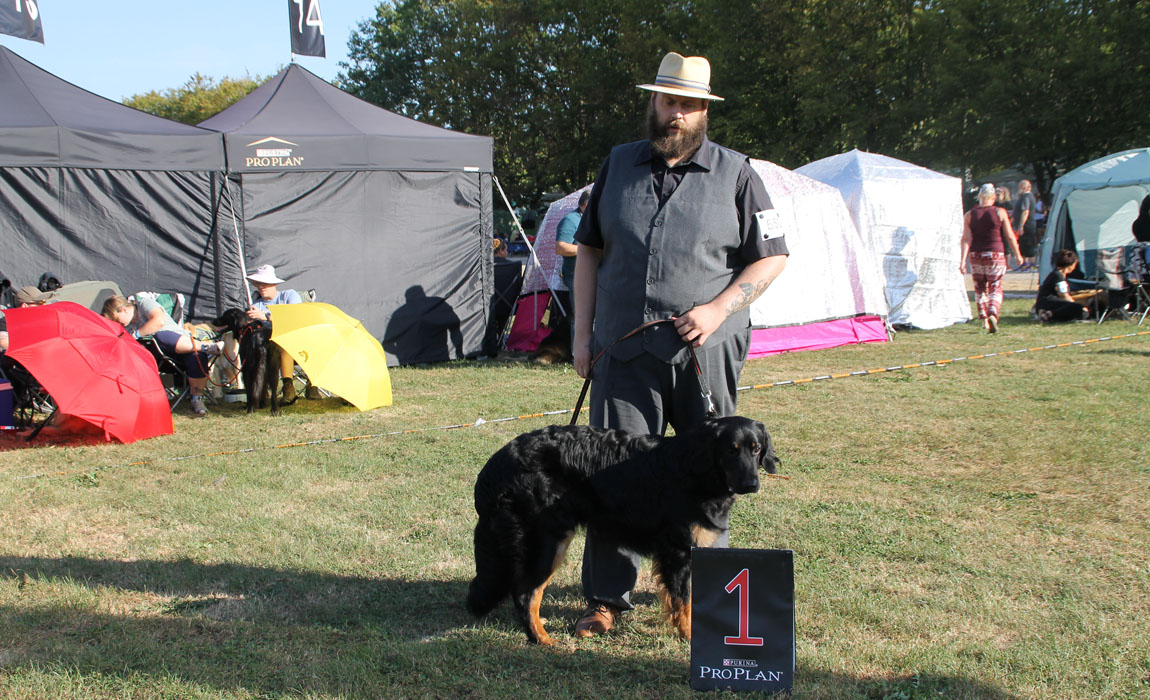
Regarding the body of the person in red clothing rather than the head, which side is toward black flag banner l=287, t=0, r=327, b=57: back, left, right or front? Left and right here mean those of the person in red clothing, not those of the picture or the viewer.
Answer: left

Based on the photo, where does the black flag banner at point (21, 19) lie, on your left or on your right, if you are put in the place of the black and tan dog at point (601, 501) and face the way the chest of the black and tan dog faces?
on your left

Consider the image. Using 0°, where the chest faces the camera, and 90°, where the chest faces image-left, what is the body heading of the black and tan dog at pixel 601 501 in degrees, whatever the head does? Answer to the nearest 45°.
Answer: approximately 270°

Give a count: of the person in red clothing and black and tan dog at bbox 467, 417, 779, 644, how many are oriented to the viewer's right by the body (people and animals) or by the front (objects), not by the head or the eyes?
1

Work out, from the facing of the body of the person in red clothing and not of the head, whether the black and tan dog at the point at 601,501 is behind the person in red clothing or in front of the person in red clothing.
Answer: behind

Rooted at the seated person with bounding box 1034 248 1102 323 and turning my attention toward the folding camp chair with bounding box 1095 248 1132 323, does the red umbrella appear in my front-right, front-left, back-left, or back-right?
back-right

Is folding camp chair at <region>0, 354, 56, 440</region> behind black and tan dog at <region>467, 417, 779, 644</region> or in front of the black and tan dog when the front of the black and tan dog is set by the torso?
behind

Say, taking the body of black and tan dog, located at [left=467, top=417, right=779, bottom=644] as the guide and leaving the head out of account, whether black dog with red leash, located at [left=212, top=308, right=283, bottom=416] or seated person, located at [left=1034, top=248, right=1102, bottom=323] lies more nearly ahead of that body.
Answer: the seated person

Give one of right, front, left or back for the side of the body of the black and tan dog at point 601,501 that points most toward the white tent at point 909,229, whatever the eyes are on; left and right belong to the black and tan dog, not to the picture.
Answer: left

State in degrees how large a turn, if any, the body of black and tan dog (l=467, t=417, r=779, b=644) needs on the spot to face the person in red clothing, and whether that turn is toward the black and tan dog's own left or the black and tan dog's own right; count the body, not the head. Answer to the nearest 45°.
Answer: approximately 45° to the black and tan dog's own left

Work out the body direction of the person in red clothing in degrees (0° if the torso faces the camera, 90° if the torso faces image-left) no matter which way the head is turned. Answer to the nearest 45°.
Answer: approximately 180°

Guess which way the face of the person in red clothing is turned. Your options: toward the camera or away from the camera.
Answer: away from the camera

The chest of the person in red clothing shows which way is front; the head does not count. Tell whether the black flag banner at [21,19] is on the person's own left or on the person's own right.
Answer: on the person's own left

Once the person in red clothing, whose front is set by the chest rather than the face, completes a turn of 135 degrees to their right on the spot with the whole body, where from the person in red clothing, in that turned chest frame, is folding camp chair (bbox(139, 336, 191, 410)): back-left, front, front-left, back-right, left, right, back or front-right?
right

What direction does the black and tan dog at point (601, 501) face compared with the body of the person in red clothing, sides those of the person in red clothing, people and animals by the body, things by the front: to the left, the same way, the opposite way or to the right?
to the right
